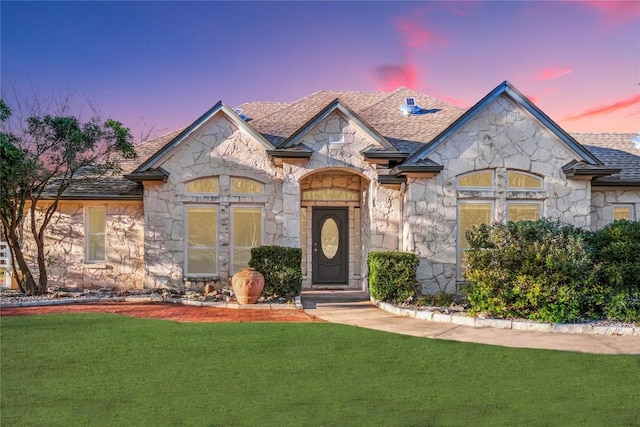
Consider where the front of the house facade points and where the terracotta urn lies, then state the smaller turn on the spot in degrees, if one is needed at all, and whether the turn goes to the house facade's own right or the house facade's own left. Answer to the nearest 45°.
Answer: approximately 45° to the house facade's own right

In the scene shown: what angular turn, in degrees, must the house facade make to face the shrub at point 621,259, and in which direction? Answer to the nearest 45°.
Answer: approximately 45° to its left

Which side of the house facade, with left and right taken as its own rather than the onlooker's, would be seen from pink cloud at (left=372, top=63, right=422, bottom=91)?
back

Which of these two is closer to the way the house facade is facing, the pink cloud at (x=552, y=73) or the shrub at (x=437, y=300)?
the shrub

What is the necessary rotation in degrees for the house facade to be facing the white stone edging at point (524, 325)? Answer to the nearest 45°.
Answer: approximately 45° to its left

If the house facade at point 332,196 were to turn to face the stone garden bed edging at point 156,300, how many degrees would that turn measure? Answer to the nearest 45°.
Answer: approximately 45° to its right

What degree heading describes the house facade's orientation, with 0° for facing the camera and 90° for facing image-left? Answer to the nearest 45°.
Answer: approximately 0°
